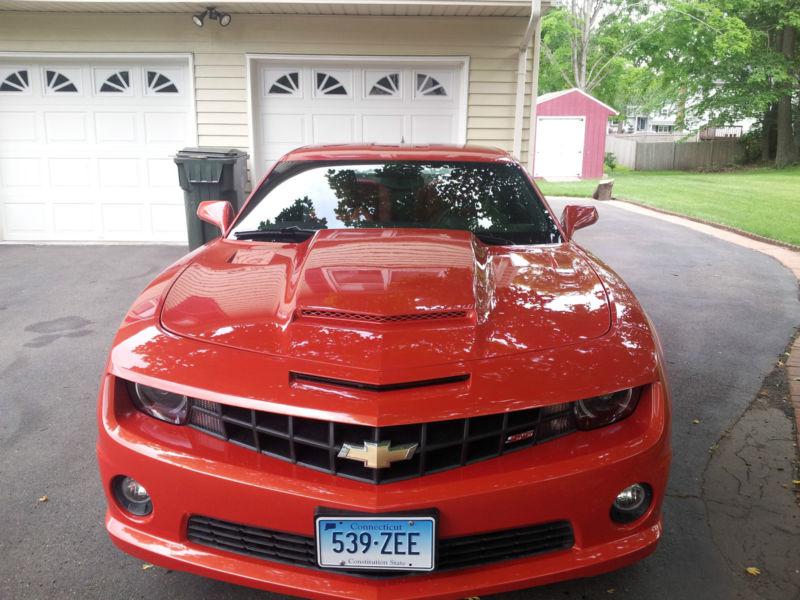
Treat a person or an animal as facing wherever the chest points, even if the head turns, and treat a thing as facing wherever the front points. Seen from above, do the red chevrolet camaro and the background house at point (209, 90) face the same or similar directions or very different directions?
same or similar directions

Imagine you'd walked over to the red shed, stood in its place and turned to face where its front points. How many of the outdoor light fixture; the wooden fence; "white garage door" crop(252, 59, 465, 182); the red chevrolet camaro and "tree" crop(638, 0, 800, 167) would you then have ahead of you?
3

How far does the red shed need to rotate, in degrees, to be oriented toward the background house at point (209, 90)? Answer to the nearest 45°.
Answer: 0° — it already faces it

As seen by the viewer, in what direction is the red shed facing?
toward the camera

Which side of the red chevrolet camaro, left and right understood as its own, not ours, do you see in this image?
front

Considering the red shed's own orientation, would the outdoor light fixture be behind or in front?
in front

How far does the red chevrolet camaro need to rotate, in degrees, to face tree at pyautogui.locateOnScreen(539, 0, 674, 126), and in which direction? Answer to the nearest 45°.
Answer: approximately 180°

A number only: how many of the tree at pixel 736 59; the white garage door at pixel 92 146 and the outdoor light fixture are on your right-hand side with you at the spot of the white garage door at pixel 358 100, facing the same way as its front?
2

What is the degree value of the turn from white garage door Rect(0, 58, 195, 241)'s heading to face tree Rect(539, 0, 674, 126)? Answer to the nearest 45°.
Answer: approximately 135° to its left

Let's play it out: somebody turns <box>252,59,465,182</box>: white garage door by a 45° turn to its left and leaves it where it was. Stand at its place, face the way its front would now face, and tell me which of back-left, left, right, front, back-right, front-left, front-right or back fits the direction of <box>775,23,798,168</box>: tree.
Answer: left

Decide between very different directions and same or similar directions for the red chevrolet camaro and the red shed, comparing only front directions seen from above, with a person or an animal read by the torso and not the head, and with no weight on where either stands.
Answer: same or similar directions

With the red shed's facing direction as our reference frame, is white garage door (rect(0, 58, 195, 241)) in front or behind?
in front

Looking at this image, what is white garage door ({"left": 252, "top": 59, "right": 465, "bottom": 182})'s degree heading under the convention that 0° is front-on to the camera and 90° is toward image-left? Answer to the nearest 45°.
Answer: approximately 0°

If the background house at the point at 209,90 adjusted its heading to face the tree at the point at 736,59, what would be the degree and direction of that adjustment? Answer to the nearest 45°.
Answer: approximately 135° to its left

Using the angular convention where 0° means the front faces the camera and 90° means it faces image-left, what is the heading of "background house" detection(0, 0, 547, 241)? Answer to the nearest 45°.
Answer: approximately 0°
